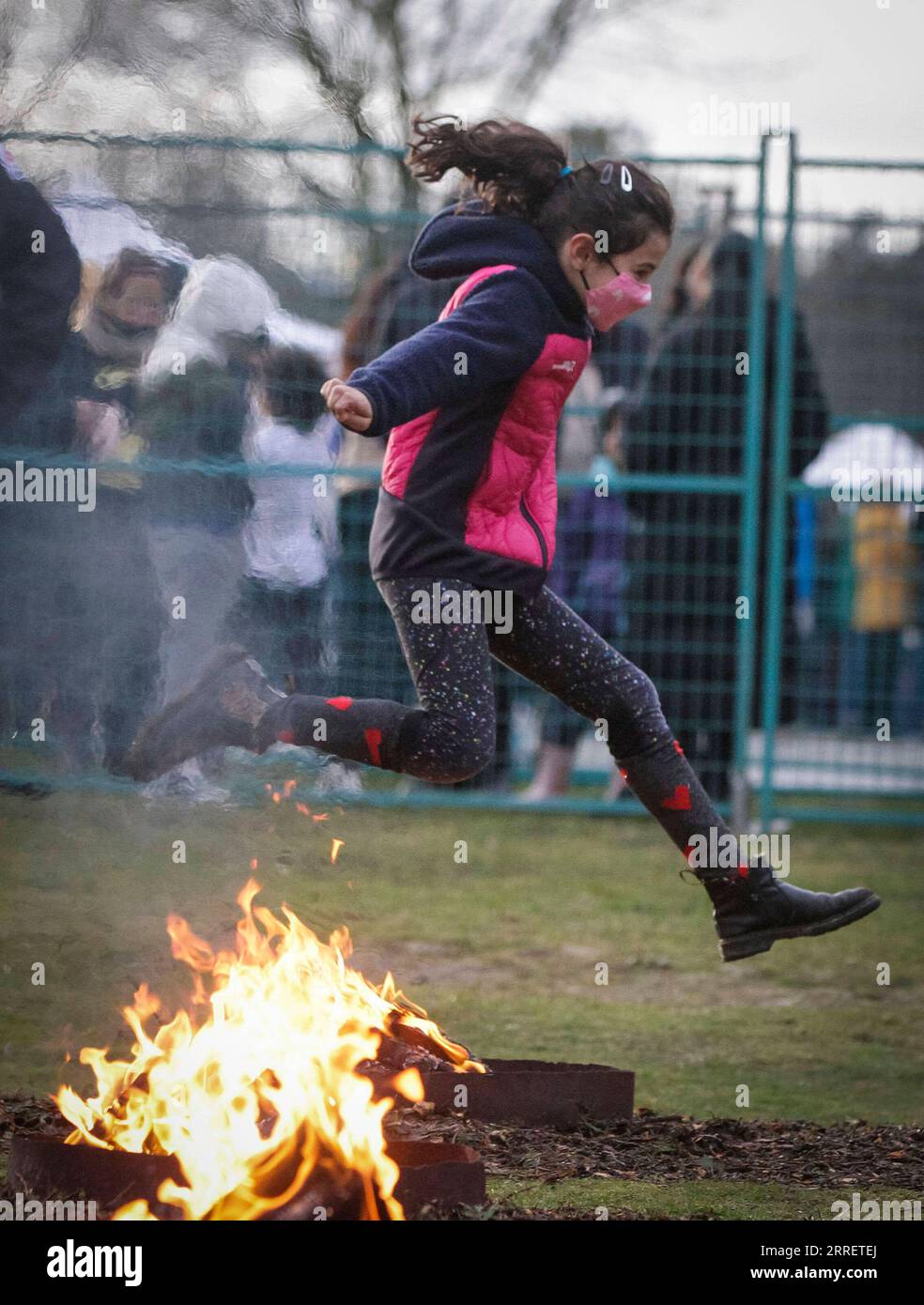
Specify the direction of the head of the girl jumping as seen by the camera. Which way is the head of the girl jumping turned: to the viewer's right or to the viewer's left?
to the viewer's right

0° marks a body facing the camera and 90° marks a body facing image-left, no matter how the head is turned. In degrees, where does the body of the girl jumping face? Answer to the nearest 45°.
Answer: approximately 270°

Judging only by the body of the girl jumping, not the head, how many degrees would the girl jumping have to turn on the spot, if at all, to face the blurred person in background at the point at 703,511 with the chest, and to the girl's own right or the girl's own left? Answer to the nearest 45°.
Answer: approximately 90° to the girl's own left

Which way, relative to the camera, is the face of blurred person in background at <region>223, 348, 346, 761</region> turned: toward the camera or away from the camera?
away from the camera

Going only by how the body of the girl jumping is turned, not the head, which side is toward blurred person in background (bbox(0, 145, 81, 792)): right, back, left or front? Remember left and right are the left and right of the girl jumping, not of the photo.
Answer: back
